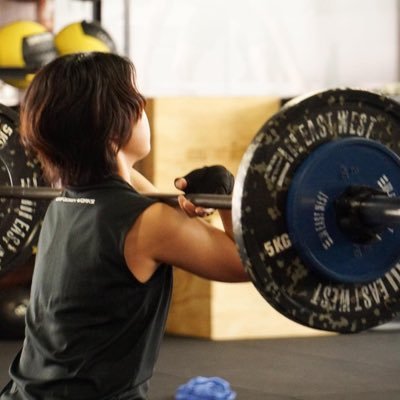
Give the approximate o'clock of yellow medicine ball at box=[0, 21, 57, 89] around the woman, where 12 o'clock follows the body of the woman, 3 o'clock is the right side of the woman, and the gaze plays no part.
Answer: The yellow medicine ball is roughly at 10 o'clock from the woman.

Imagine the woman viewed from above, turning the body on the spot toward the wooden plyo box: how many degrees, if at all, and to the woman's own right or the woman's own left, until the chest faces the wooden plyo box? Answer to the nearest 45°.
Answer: approximately 45° to the woman's own left

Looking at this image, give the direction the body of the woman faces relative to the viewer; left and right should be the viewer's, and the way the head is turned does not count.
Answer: facing away from the viewer and to the right of the viewer

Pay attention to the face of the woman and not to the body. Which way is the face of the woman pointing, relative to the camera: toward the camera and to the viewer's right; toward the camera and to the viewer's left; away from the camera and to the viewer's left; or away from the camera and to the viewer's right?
away from the camera and to the viewer's right

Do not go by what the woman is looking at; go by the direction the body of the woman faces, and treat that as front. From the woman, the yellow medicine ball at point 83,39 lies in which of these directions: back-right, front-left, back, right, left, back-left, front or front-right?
front-left
